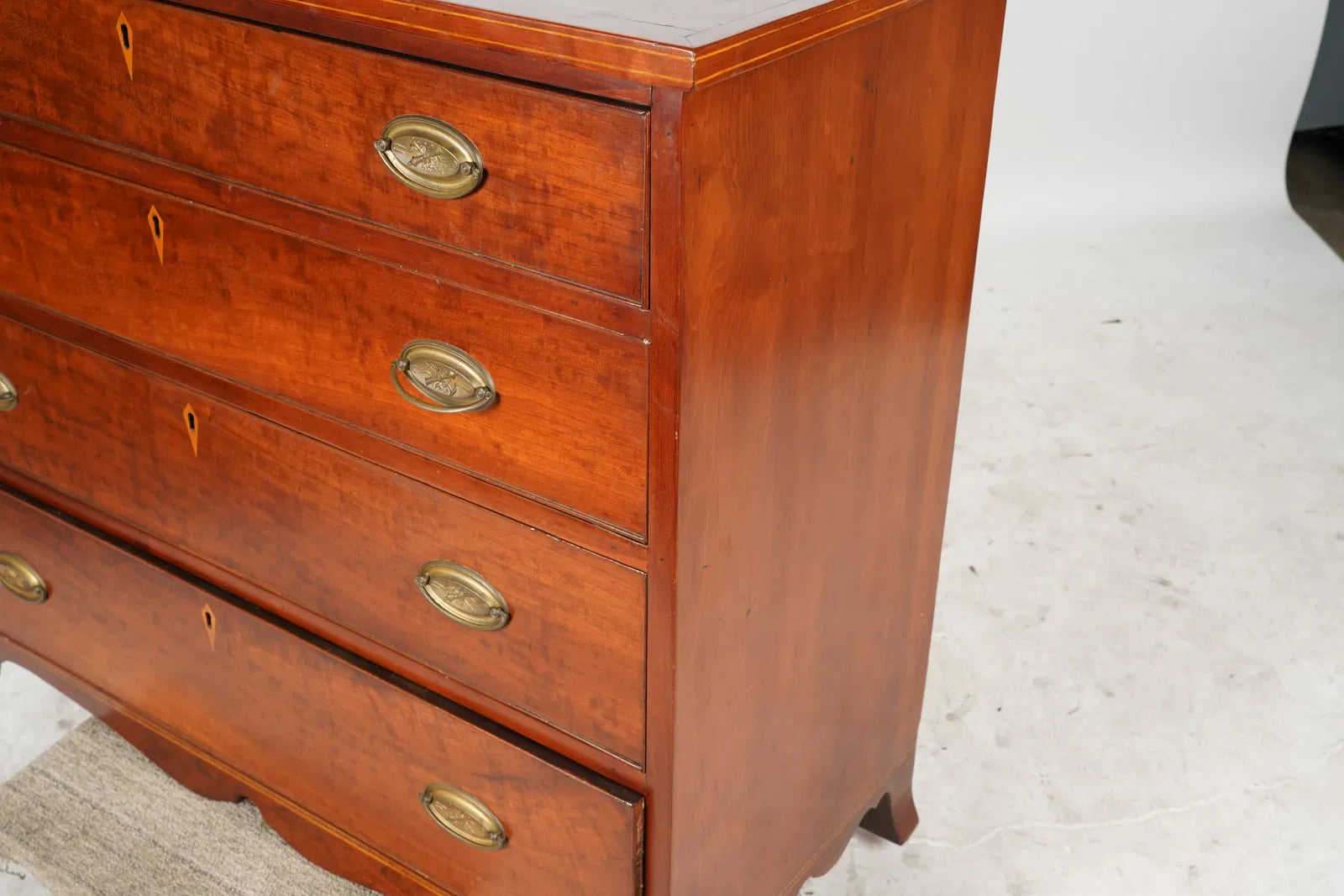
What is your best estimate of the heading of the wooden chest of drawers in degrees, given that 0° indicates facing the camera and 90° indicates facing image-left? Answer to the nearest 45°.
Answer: approximately 45°
